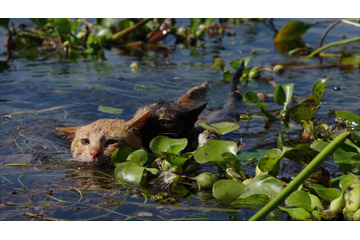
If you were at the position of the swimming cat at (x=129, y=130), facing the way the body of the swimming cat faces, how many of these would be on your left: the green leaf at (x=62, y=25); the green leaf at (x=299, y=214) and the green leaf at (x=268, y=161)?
2

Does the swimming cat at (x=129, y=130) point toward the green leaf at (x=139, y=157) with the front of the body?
no

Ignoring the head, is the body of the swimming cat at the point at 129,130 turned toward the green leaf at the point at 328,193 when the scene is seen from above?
no

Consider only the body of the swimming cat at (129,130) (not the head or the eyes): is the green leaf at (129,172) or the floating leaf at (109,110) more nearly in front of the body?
the green leaf

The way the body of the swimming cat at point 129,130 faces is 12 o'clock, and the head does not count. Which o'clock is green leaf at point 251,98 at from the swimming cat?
The green leaf is roughly at 7 o'clock from the swimming cat.

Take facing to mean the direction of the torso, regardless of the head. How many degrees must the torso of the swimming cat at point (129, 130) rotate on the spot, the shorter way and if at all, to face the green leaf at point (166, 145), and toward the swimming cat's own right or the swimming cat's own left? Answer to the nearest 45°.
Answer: approximately 45° to the swimming cat's own left

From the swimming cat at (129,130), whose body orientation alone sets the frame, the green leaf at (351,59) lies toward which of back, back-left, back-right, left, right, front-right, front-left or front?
back

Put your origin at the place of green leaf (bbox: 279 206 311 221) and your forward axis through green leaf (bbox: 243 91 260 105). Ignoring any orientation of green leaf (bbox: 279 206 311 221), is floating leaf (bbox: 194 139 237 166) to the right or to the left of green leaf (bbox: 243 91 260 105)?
left

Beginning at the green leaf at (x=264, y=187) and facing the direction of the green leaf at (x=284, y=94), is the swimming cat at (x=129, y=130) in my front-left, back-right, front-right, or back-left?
front-left

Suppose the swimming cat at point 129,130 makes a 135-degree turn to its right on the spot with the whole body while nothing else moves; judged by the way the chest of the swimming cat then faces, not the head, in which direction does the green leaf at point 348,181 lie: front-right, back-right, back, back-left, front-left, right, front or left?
back-right

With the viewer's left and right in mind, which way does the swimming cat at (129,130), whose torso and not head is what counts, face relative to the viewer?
facing the viewer and to the left of the viewer

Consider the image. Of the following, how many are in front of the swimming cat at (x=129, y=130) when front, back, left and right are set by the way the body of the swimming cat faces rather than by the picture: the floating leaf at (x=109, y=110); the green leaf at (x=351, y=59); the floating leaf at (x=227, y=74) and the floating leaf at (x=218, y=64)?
0

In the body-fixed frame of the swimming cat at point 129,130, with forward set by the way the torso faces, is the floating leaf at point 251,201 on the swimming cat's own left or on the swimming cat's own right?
on the swimming cat's own left

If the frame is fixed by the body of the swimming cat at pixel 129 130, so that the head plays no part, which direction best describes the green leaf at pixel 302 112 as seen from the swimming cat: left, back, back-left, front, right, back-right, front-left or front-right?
back-left

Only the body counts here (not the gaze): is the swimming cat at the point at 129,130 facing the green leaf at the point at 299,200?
no

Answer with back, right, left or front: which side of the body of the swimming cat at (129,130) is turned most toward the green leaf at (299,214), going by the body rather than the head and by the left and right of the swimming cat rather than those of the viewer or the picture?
left

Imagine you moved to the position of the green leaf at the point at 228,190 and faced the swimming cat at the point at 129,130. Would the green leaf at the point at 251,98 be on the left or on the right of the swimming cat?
right

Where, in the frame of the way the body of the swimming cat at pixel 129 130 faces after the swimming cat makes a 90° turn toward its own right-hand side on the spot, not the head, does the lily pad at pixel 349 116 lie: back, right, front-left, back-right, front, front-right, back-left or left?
back-right
